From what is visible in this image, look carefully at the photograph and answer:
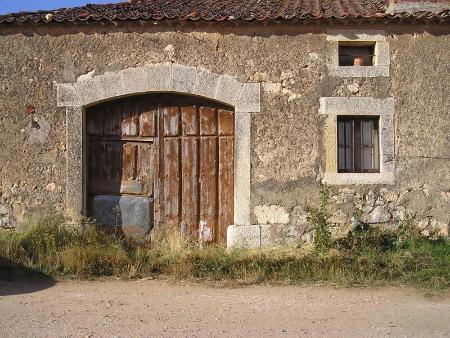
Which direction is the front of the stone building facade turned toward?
toward the camera
